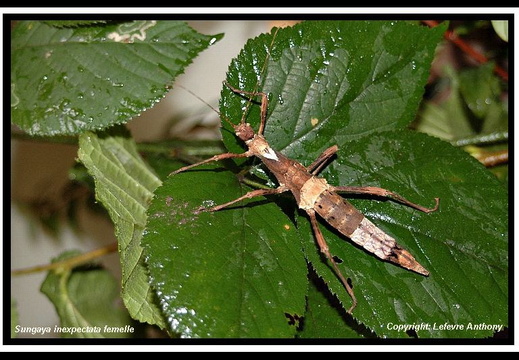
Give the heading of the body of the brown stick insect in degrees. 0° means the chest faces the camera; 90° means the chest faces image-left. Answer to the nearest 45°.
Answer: approximately 135°
